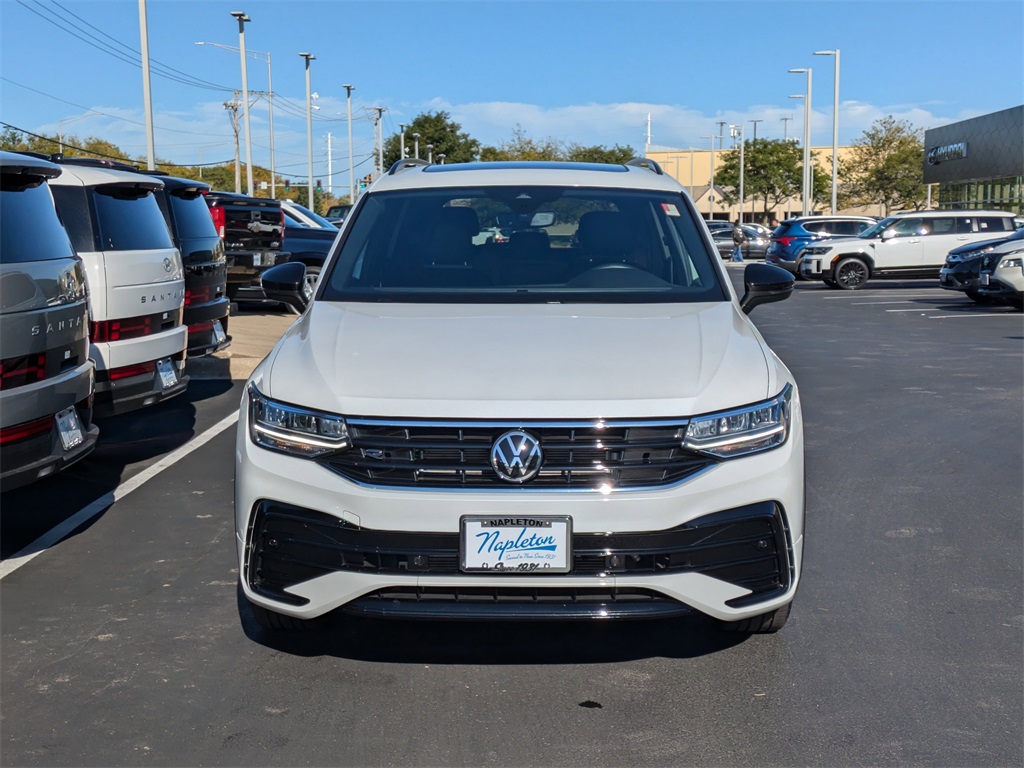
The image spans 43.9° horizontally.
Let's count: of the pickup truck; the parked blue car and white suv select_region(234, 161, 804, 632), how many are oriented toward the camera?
1

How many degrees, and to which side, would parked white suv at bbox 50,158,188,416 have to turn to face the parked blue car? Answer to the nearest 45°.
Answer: approximately 90° to its right

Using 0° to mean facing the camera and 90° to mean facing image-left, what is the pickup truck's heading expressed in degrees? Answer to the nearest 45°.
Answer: approximately 135°

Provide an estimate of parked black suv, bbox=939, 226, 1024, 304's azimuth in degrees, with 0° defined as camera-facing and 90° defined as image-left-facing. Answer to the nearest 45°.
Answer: approximately 45°

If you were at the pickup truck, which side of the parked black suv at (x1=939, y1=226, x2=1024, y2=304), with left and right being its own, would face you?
front

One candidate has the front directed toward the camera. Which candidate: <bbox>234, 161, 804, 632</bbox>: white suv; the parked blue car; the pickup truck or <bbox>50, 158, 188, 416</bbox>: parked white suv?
the white suv

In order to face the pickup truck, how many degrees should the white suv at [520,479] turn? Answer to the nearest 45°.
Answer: approximately 180°

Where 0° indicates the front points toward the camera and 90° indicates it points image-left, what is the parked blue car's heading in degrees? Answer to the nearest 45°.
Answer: approximately 225°

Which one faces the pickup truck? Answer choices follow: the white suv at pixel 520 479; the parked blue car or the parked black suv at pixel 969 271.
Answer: the parked black suv

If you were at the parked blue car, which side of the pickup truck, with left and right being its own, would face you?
right

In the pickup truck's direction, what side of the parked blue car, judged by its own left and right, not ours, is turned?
back

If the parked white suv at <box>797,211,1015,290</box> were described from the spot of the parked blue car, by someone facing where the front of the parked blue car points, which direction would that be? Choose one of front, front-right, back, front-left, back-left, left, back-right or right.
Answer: right

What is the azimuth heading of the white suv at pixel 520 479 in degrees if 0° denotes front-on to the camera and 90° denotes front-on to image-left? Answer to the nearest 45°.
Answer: approximately 0°

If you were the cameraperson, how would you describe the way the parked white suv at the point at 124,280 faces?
facing away from the viewer and to the left of the viewer
